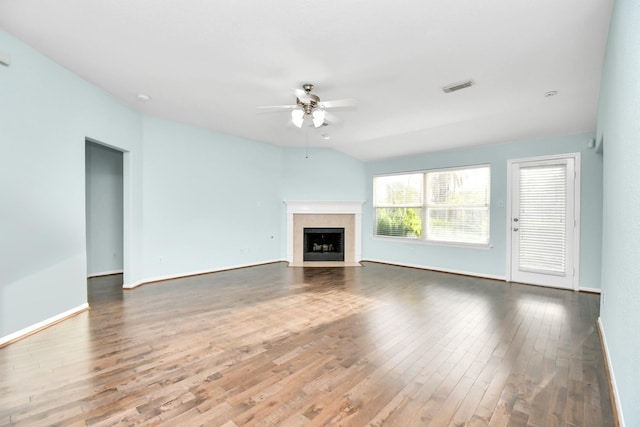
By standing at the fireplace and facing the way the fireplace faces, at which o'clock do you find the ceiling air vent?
The ceiling air vent is roughly at 11 o'clock from the fireplace.

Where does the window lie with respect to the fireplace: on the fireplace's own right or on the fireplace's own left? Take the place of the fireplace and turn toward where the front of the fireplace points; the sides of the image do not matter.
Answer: on the fireplace's own left

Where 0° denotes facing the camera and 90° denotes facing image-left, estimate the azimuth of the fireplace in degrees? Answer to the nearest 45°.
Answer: approximately 0°

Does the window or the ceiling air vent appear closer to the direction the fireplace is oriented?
the ceiling air vent

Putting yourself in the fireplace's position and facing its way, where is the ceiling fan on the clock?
The ceiling fan is roughly at 12 o'clock from the fireplace.
